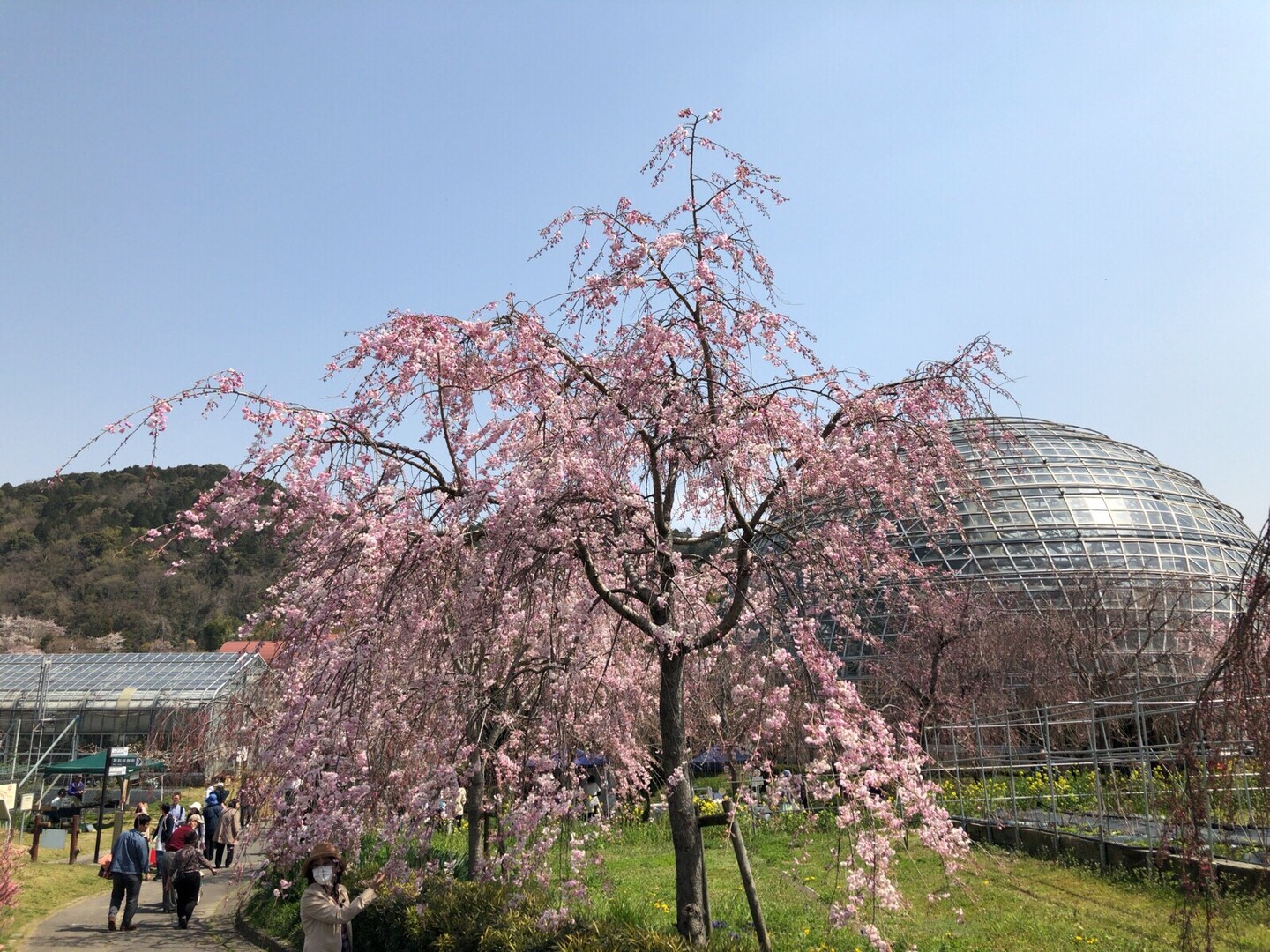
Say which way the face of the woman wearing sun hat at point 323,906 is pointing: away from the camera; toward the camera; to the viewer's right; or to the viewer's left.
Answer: toward the camera

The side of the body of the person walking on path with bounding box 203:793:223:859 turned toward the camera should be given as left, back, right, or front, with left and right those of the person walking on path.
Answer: back

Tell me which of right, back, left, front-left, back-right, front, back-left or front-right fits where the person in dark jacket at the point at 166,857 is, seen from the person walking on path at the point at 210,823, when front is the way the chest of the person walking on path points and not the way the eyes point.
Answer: back

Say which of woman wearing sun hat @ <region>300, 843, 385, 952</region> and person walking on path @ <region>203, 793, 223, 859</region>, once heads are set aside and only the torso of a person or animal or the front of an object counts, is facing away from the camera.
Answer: the person walking on path

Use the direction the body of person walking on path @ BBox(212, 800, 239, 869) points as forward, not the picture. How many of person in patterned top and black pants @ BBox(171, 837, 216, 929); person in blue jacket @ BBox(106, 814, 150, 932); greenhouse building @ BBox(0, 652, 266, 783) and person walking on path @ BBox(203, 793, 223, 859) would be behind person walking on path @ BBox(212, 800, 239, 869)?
2

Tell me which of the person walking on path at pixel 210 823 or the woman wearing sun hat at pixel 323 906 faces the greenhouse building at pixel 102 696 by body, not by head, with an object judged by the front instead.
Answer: the person walking on path

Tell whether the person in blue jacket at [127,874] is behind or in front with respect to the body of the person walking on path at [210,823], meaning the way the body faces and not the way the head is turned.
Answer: behind

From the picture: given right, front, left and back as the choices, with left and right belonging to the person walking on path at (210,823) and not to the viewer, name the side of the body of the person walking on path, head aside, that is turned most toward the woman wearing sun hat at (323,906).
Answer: back

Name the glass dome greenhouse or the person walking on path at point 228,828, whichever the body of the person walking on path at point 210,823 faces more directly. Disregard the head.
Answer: the glass dome greenhouse

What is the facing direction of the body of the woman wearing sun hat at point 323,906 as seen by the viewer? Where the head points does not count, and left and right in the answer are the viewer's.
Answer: facing the viewer and to the right of the viewer

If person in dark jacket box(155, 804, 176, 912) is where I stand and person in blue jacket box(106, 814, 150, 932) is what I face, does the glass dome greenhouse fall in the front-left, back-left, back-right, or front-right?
back-left
